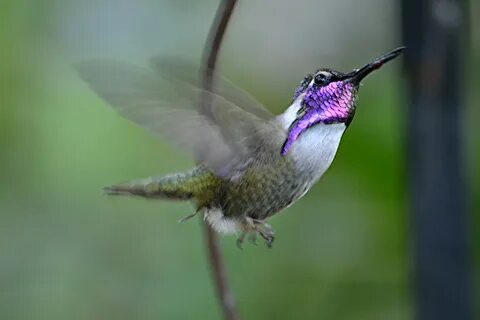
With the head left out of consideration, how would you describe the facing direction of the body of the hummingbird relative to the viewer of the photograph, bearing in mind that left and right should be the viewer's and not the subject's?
facing to the right of the viewer

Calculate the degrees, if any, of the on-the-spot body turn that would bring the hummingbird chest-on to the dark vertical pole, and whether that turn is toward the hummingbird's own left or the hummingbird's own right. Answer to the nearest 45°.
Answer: approximately 45° to the hummingbird's own left
